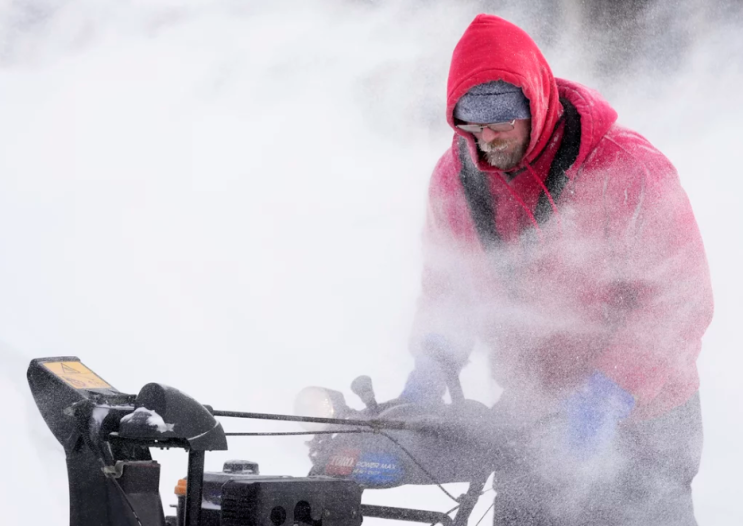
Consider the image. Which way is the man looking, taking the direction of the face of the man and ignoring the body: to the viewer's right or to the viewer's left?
to the viewer's left

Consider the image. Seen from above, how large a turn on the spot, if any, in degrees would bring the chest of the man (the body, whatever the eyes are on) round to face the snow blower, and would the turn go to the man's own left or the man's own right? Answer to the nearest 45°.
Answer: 0° — they already face it

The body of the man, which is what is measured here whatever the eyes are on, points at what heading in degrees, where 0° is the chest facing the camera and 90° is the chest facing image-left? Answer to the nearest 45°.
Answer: approximately 45°
